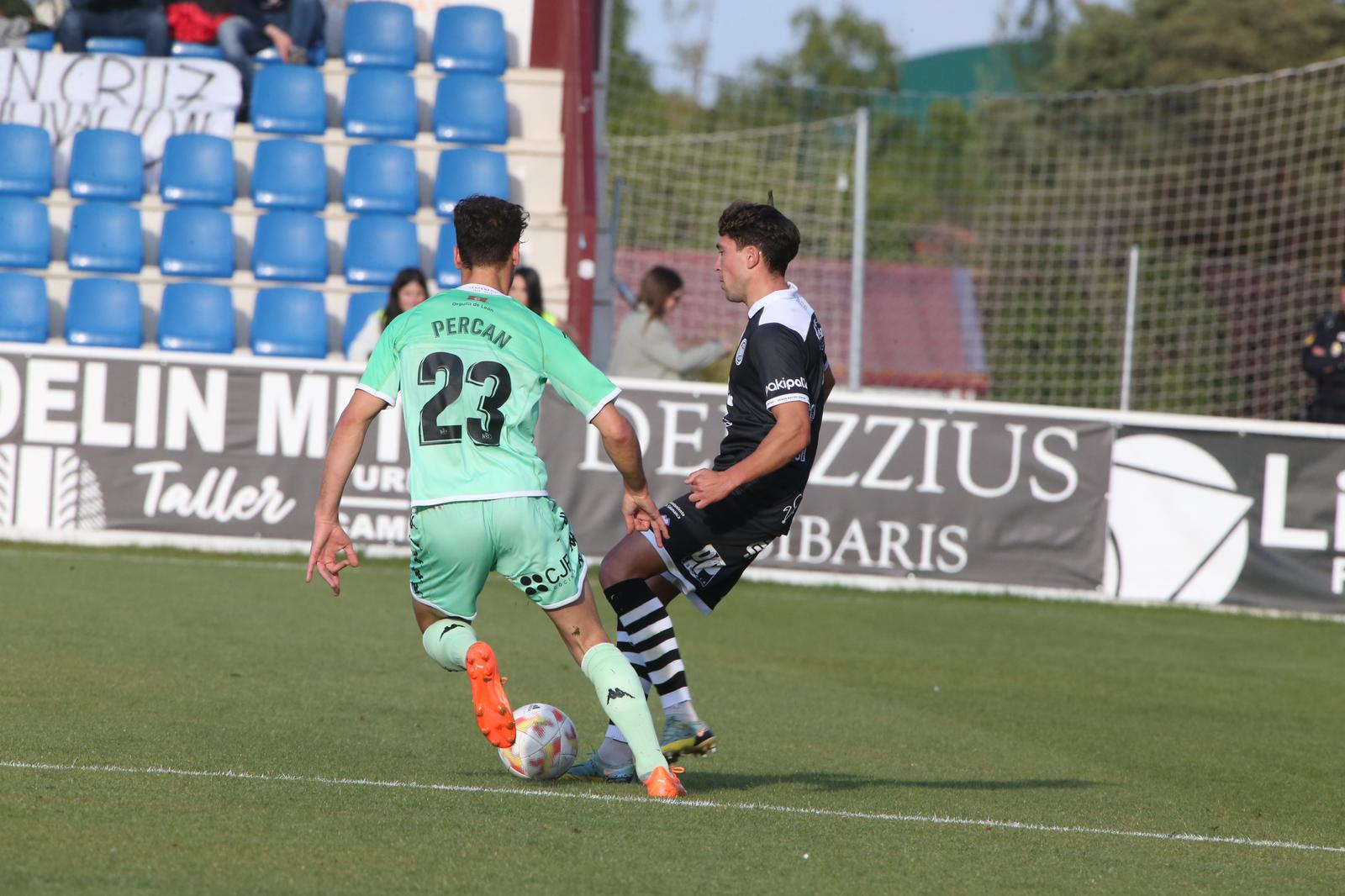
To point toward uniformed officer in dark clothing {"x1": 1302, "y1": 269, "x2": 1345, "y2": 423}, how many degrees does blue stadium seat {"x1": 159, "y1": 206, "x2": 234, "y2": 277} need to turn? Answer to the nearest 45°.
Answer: approximately 90° to its left

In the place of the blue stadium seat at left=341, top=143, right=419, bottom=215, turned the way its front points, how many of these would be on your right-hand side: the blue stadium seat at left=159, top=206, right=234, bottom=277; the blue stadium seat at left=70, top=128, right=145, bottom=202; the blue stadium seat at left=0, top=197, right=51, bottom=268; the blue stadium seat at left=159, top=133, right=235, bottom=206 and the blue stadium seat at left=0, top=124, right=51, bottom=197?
5

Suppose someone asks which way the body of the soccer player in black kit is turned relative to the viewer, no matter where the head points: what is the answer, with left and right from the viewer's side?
facing to the left of the viewer

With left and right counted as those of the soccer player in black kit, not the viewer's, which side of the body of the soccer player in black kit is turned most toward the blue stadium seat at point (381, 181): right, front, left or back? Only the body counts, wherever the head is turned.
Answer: right

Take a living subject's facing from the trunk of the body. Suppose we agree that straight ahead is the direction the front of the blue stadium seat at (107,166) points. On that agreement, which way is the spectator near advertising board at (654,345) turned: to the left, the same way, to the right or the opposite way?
to the left

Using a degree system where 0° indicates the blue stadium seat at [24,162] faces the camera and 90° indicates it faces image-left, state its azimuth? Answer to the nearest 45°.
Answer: approximately 0°

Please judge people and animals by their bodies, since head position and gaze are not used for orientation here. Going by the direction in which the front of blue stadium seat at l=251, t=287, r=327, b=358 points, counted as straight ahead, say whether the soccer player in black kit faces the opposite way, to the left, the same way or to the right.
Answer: to the right

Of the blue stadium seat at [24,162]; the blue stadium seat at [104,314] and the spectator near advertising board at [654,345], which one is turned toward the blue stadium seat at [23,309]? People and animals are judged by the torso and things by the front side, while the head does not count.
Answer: the blue stadium seat at [24,162]

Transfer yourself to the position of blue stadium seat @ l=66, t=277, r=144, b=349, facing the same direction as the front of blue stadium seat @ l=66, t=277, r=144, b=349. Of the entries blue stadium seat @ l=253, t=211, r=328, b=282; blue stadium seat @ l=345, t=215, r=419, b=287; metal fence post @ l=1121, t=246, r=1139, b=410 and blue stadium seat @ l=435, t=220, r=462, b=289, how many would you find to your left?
4

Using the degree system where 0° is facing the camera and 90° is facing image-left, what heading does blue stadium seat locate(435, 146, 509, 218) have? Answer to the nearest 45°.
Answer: approximately 0°

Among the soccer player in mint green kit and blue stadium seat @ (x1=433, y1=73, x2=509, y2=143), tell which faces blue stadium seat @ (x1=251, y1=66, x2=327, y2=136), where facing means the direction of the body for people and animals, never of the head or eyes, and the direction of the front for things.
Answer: the soccer player in mint green kit

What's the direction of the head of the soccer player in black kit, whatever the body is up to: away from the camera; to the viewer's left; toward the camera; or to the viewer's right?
to the viewer's left

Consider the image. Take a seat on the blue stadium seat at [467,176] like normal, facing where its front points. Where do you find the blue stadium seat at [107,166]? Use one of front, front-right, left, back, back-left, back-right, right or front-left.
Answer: right

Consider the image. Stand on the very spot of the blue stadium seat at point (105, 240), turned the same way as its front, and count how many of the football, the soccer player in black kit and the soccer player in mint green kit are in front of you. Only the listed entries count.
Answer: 3
